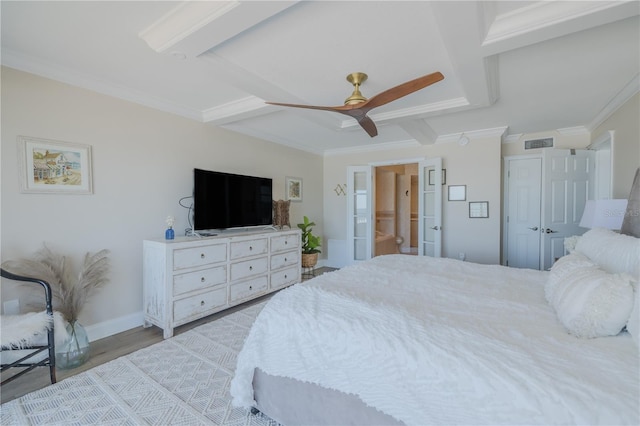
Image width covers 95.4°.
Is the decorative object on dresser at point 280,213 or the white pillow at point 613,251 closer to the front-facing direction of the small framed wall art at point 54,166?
the white pillow

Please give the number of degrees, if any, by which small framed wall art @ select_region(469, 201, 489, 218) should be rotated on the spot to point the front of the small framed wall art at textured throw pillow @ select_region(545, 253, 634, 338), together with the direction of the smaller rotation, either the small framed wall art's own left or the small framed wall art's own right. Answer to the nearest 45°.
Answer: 0° — it already faces it

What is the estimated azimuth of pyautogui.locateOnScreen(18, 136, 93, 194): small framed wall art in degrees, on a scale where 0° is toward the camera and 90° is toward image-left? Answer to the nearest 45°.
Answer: approximately 315°

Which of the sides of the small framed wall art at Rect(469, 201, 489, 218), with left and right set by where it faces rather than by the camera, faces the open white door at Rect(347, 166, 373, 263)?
right

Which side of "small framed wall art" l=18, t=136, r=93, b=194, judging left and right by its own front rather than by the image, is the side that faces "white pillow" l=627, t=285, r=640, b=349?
front

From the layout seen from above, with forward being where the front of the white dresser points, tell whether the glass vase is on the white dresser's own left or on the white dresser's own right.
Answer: on the white dresser's own right

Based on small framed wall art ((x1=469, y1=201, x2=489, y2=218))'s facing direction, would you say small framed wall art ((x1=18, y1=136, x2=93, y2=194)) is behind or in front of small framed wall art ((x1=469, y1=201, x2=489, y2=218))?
in front

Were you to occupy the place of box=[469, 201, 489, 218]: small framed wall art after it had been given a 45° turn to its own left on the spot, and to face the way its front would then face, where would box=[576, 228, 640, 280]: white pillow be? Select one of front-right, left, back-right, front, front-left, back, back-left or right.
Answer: front-right

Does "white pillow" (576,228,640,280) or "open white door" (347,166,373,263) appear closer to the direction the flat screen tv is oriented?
the white pillow

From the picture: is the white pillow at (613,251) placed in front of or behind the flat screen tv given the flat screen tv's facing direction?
in front

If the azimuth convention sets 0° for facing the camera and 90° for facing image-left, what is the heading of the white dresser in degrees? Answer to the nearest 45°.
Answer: approximately 315°

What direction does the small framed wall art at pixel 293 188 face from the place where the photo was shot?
facing the viewer and to the right of the viewer

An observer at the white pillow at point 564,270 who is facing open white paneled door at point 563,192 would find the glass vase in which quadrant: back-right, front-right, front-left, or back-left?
back-left

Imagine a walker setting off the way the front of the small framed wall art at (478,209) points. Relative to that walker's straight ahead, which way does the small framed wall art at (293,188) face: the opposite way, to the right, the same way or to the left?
to the left

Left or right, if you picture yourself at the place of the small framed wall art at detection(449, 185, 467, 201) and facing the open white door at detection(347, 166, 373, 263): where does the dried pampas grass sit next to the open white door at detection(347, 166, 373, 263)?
left

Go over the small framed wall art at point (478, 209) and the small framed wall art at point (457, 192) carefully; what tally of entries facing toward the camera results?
2

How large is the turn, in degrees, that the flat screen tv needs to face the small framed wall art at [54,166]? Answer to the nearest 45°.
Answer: approximately 90° to its right

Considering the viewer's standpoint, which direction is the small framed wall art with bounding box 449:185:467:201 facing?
facing the viewer

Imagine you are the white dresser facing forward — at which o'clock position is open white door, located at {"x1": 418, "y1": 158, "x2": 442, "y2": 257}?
The open white door is roughly at 10 o'clock from the white dresser.

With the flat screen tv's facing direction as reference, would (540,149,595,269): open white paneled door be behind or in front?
in front
